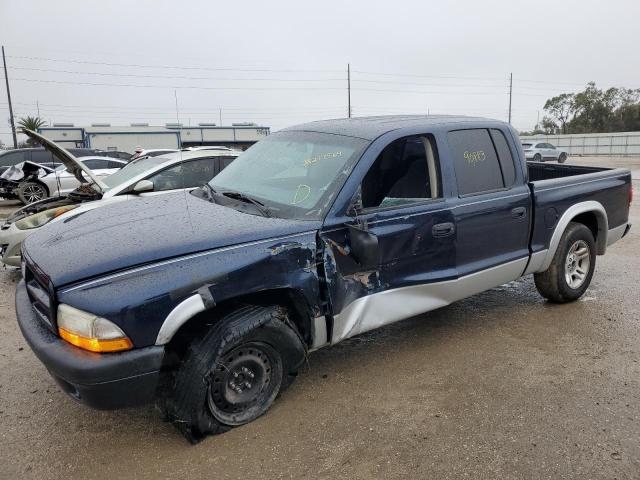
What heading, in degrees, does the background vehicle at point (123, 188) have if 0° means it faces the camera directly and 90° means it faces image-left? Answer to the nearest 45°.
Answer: approximately 45°

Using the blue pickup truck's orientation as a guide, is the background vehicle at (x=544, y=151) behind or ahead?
behind

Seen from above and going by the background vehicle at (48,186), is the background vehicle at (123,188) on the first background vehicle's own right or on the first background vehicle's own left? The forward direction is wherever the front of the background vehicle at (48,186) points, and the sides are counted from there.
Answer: on the first background vehicle's own left

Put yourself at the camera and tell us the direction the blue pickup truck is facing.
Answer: facing the viewer and to the left of the viewer

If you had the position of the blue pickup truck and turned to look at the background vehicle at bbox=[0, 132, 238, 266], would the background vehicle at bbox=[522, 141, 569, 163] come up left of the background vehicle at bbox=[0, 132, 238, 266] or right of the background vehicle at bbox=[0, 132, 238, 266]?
right

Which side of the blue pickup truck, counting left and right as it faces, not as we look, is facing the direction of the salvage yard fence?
back

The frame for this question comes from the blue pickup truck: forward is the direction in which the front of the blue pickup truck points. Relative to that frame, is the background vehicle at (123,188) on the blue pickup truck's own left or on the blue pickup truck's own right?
on the blue pickup truck's own right

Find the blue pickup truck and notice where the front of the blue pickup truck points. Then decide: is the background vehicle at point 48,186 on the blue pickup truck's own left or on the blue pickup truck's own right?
on the blue pickup truck's own right

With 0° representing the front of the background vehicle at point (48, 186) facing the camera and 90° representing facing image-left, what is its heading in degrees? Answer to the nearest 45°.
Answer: approximately 45°

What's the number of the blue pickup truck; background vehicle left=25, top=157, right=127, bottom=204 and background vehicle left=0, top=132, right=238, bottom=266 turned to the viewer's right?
0

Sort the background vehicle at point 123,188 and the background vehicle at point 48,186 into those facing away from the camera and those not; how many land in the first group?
0

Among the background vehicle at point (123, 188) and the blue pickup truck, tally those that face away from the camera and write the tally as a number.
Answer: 0
